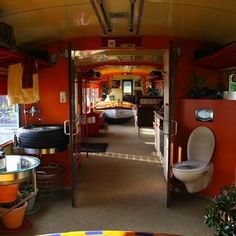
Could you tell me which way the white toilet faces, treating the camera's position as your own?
facing the viewer and to the left of the viewer

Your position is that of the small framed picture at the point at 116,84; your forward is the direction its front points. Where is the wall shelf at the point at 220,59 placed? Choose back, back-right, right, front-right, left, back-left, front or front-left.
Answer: front

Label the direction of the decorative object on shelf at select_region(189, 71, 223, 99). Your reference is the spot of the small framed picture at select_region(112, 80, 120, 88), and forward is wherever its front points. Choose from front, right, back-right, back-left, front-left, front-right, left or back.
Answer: front

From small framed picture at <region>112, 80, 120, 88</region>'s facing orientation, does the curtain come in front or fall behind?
in front

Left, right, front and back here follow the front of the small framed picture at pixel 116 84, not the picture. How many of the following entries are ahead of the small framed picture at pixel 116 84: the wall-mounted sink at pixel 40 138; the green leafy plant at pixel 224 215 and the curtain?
3

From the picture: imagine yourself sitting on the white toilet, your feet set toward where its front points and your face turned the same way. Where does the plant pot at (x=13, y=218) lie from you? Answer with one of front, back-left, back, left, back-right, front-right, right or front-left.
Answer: front

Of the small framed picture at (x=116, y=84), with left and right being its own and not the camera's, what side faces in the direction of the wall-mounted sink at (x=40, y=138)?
front

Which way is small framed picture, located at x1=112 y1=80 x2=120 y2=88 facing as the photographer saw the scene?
facing the viewer

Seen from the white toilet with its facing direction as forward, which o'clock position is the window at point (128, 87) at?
The window is roughly at 4 o'clock from the white toilet.

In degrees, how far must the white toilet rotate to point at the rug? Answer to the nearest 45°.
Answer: approximately 90° to its right

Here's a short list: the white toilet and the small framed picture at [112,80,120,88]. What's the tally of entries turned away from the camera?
0

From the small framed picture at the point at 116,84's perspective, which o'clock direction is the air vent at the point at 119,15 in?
The air vent is roughly at 12 o'clock from the small framed picture.

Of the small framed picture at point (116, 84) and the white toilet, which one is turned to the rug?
the small framed picture

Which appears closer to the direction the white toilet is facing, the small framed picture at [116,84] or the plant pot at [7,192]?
the plant pot

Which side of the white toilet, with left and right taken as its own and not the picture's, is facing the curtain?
front
